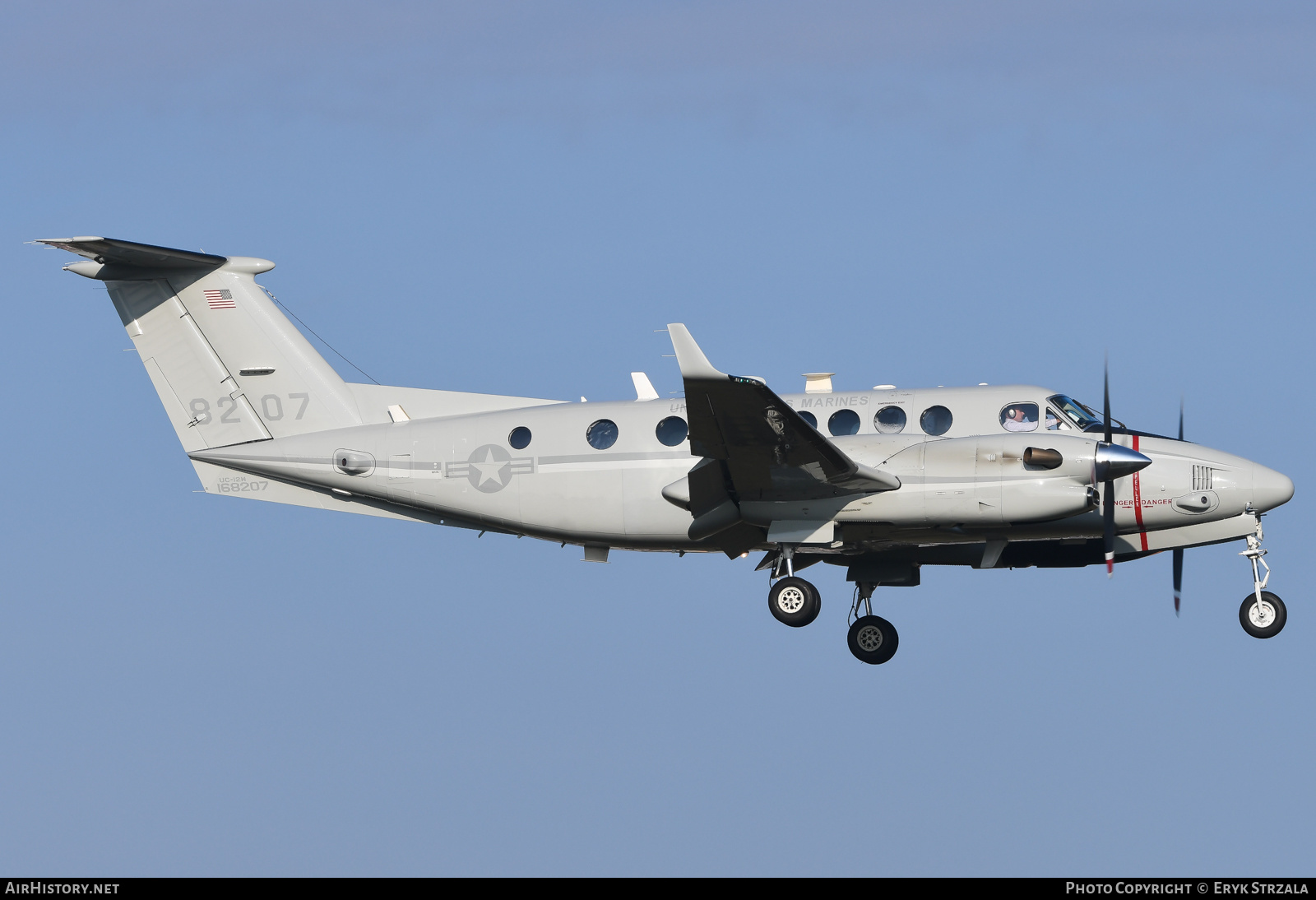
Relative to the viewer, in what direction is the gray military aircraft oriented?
to the viewer's right
